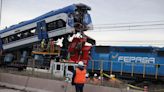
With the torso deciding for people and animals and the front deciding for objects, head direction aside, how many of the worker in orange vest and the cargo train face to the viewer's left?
1

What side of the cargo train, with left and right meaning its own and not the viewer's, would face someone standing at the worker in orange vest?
left

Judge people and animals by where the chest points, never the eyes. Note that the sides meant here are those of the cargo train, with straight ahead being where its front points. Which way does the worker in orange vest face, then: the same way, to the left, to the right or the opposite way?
to the right

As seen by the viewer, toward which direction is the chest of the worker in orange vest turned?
away from the camera

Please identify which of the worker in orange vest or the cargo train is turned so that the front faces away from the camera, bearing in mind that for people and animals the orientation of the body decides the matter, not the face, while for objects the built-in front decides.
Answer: the worker in orange vest

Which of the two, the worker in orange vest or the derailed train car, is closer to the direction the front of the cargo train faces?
the derailed train car

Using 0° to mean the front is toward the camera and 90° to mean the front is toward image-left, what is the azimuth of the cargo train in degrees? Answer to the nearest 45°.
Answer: approximately 90°
